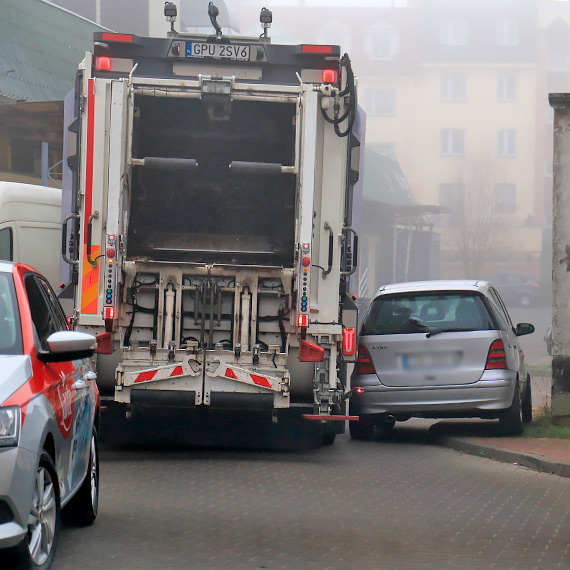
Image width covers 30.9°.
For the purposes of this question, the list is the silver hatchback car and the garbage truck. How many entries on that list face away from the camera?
2

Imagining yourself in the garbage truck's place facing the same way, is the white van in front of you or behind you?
in front

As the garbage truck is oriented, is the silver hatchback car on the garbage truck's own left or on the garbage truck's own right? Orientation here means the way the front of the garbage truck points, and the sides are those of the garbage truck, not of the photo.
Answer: on the garbage truck's own right

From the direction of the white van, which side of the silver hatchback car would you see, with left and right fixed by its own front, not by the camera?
left

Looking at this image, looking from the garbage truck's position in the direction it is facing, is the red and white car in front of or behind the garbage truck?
behind

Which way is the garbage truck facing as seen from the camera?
away from the camera

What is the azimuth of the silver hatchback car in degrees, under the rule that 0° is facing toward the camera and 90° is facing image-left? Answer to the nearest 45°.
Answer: approximately 180°

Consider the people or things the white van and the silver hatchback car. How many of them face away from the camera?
1
